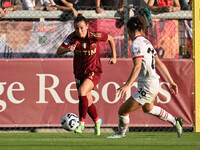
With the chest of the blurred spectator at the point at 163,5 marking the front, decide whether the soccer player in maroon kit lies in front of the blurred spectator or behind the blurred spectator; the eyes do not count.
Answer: in front

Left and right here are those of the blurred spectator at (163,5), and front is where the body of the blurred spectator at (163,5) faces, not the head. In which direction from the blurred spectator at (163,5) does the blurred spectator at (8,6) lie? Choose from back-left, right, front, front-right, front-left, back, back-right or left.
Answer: right

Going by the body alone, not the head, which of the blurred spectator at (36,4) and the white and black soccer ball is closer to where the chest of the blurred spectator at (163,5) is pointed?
the white and black soccer ball

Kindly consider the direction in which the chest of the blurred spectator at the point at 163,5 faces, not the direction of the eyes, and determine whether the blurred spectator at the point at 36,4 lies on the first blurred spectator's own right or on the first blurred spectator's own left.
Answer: on the first blurred spectator's own right

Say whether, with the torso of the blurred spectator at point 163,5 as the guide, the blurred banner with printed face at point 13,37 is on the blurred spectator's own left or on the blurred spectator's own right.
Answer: on the blurred spectator's own right

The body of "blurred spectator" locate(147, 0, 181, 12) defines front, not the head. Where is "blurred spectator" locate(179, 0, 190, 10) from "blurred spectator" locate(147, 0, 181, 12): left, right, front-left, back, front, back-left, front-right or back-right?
back-left

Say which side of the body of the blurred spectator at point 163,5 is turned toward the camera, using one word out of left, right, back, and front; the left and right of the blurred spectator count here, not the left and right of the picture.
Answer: front

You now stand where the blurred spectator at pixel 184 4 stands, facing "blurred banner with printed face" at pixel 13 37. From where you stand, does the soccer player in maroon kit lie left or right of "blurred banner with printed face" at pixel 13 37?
left

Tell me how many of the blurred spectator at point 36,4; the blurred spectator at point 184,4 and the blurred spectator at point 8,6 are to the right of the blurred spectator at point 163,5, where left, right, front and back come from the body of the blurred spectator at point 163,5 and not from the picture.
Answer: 2
